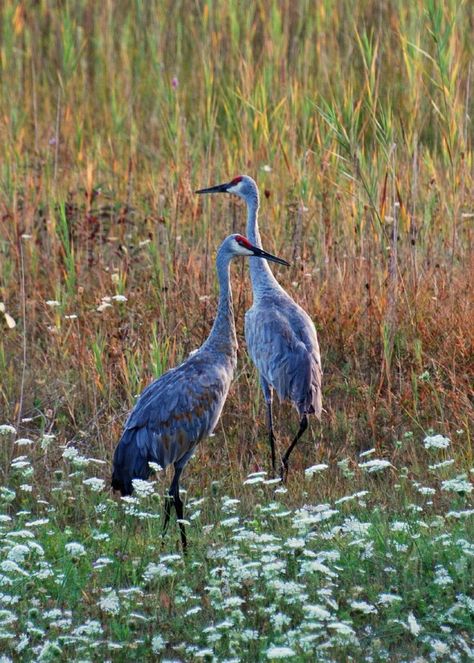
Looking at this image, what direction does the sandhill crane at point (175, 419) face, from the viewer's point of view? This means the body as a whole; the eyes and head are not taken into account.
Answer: to the viewer's right

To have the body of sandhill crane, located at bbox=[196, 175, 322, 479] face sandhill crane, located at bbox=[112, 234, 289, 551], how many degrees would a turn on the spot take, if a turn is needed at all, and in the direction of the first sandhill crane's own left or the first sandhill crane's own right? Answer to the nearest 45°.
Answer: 0° — it already faces it

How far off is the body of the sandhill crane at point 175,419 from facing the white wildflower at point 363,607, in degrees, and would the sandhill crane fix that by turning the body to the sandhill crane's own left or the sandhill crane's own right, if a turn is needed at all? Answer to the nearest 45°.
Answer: approximately 90° to the sandhill crane's own right

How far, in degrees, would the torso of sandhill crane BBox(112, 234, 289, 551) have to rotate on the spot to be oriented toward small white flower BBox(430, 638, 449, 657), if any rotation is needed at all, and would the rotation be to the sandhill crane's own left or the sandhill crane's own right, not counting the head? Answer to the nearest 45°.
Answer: approximately 45° to the sandhill crane's own right

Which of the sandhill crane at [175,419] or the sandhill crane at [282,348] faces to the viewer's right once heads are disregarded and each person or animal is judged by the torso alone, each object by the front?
the sandhill crane at [175,419]

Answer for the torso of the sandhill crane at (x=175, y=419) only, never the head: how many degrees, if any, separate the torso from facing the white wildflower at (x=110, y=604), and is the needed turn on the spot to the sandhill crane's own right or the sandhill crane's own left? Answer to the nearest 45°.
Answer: approximately 90° to the sandhill crane's own right

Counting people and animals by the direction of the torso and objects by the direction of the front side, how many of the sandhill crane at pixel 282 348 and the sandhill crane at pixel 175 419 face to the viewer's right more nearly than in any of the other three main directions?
1

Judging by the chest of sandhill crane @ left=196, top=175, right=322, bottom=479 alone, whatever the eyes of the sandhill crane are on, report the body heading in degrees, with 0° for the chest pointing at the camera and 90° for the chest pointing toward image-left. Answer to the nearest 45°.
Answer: approximately 45°

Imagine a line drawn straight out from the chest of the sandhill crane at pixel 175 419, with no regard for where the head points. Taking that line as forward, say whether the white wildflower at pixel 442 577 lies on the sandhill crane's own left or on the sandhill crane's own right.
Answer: on the sandhill crane's own right

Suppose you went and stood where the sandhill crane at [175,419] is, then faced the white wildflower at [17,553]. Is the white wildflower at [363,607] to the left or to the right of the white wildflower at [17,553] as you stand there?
left
